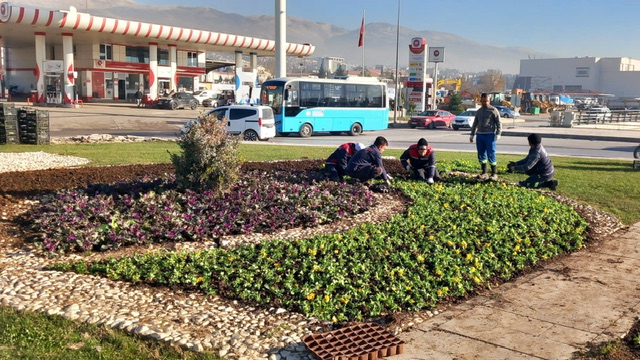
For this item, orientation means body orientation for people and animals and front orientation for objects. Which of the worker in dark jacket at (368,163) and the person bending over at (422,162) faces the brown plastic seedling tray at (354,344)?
the person bending over

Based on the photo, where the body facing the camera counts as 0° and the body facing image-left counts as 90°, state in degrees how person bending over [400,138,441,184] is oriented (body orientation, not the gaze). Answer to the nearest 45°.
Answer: approximately 0°

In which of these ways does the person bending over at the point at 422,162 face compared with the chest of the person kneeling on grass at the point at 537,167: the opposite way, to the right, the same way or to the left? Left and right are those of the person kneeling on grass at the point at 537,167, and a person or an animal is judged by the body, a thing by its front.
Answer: to the left

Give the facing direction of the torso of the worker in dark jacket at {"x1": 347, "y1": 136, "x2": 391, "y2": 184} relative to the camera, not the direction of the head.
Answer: to the viewer's right

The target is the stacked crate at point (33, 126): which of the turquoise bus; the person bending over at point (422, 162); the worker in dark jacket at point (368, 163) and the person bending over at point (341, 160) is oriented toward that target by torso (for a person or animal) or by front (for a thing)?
the turquoise bus

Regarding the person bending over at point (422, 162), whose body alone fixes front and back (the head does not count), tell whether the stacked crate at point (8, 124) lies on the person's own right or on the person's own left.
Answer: on the person's own right

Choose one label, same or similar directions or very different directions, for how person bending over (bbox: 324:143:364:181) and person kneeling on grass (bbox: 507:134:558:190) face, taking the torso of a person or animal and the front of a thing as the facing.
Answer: very different directions

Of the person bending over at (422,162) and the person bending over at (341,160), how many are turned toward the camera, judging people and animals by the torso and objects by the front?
1

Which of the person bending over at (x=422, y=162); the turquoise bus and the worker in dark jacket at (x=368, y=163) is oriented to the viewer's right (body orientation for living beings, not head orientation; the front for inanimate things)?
the worker in dark jacket

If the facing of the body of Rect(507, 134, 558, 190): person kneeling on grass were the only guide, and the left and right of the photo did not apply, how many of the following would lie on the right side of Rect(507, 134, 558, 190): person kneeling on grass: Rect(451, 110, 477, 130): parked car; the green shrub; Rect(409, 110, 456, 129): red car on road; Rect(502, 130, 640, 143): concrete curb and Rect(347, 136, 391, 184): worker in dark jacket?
3
